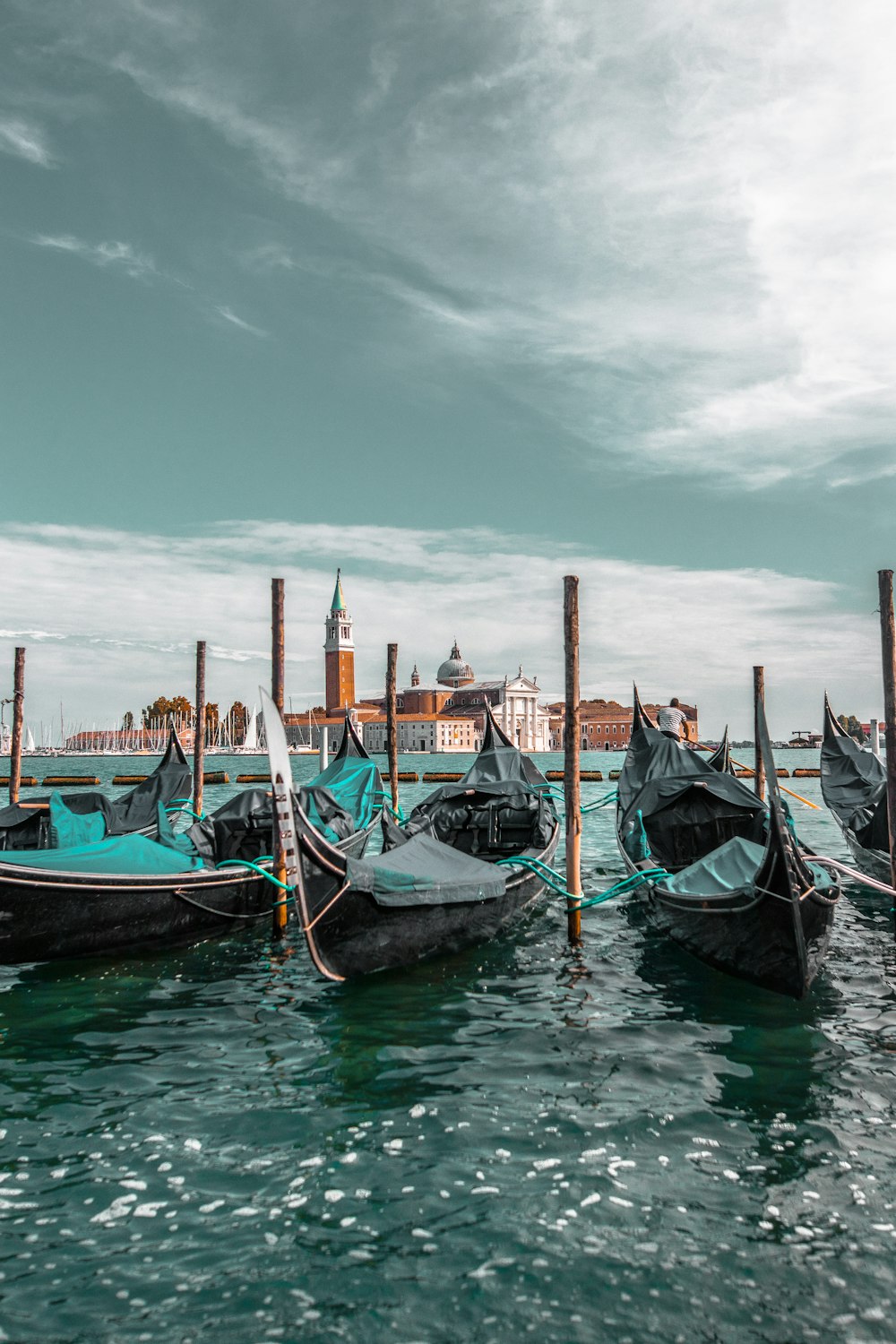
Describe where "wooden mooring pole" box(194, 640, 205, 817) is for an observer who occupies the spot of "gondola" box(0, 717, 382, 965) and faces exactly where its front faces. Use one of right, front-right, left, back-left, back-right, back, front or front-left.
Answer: back-right

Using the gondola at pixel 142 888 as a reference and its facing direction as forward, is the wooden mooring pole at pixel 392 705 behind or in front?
behind

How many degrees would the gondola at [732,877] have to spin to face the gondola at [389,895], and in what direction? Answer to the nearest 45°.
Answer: approximately 90° to its right

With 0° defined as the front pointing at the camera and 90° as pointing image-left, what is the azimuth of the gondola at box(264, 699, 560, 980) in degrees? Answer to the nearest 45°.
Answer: approximately 45°

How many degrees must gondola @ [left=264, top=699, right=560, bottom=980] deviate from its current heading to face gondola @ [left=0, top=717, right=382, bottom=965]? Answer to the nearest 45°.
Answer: approximately 90° to its right

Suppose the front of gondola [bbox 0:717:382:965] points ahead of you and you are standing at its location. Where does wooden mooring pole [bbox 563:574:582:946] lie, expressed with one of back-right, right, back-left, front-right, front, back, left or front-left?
back-left

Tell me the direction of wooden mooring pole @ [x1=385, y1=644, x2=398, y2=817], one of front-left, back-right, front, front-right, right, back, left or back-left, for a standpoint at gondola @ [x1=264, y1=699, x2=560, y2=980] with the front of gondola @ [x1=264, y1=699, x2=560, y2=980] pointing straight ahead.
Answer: back-right

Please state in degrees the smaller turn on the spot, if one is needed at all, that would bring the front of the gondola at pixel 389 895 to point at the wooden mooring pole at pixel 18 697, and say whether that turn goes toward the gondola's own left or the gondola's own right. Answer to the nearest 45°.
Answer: approximately 90° to the gondola's own right
